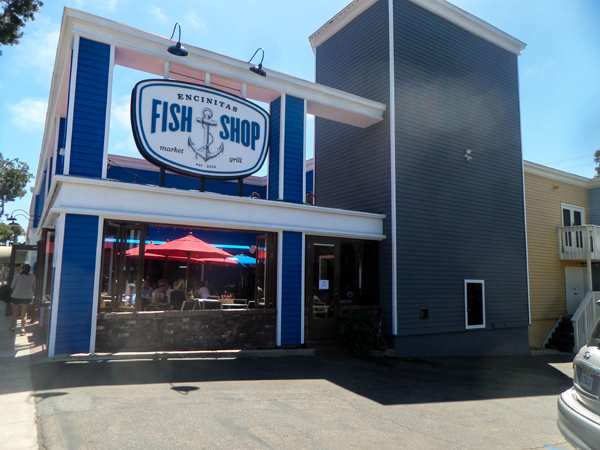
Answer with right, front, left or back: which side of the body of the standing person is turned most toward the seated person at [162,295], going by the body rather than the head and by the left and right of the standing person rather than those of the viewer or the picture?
right

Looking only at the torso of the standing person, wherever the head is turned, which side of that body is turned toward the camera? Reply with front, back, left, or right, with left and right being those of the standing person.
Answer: back

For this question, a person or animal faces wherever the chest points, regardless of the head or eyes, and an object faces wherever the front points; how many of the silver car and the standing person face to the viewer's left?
0

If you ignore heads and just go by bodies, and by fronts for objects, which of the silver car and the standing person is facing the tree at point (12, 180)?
the standing person

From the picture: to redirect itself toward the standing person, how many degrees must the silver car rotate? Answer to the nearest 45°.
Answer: approximately 135° to its left

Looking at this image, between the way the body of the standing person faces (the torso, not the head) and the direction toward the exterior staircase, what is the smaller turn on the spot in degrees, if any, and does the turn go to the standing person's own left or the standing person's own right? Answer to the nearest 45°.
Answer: approximately 90° to the standing person's own right

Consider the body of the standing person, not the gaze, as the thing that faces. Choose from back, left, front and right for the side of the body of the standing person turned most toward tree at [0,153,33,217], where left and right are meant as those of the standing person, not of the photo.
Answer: front

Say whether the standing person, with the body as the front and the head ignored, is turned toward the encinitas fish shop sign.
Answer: no

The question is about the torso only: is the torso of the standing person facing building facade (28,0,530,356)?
no

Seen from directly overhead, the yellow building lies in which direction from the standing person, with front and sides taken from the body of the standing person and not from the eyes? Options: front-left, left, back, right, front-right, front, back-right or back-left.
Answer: right
